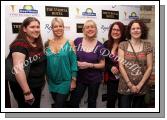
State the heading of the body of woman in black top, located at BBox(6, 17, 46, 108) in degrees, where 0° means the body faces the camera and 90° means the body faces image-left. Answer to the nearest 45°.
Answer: approximately 315°

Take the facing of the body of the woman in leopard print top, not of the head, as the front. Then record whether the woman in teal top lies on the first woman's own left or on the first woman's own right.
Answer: on the first woman's own right

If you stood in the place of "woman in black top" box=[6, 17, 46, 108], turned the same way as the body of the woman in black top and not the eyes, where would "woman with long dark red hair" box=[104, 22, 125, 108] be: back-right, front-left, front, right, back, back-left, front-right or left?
front-left

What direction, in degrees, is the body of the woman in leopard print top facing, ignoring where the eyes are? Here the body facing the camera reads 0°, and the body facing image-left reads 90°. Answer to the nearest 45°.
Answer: approximately 0°

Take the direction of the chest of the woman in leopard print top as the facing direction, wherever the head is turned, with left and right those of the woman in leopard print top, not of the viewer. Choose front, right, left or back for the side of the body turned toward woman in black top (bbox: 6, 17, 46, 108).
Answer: right

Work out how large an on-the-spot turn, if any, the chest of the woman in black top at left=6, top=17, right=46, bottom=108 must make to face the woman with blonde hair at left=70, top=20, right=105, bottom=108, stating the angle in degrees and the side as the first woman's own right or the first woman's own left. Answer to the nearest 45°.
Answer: approximately 45° to the first woman's own left
